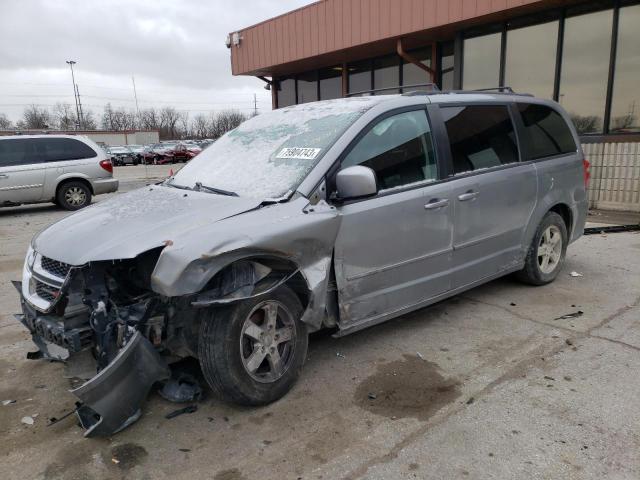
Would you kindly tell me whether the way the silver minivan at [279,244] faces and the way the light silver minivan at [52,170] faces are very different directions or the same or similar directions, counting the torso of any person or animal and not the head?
same or similar directions

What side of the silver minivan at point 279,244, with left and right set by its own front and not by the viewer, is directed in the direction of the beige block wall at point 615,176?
back

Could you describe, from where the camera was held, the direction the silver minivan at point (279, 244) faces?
facing the viewer and to the left of the viewer

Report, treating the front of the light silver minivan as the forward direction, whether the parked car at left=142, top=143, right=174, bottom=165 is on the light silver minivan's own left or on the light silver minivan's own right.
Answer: on the light silver minivan's own right

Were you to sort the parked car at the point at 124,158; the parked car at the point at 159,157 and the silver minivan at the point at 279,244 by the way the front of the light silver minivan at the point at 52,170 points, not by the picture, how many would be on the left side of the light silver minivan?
1

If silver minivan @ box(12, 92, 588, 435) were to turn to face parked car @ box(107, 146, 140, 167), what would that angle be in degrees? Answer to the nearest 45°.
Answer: approximately 135° to its right

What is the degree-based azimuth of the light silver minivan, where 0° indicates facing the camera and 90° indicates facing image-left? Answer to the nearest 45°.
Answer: approximately 90°

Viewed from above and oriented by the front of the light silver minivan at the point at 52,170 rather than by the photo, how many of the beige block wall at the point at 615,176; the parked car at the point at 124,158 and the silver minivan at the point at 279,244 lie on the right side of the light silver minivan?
1

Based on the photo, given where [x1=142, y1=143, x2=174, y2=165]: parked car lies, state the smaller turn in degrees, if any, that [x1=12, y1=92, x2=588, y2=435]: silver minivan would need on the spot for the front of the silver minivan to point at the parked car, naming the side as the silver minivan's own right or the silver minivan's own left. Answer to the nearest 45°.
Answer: approximately 135° to the silver minivan's own right

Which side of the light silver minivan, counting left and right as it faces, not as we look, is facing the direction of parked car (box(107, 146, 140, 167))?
right

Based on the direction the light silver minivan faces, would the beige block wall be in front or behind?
behind
